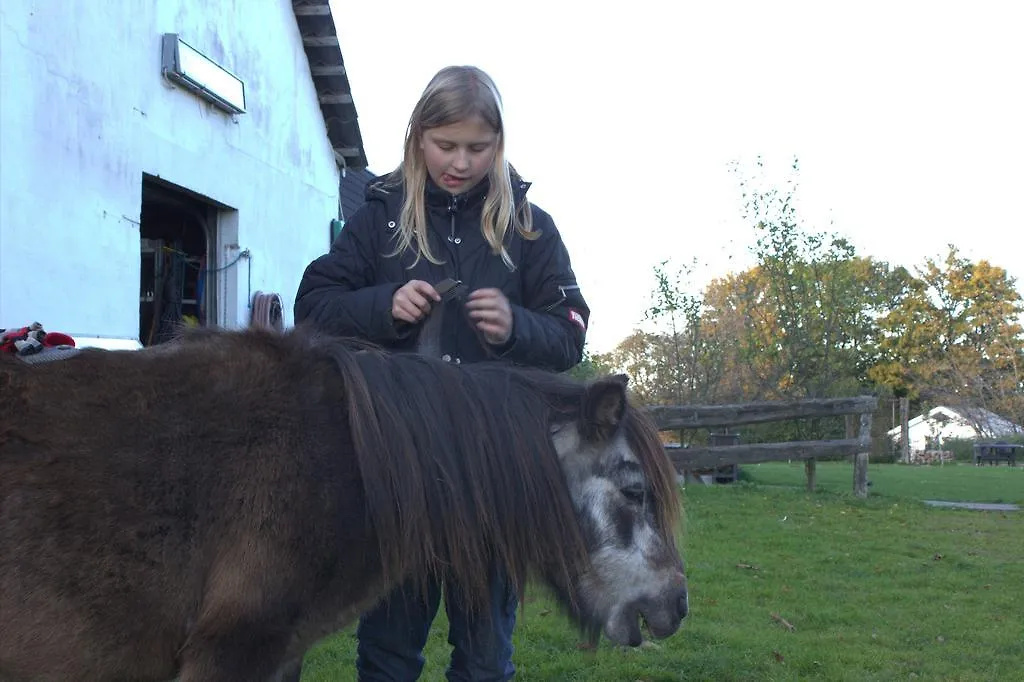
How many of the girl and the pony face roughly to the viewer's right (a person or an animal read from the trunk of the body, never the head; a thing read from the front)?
1

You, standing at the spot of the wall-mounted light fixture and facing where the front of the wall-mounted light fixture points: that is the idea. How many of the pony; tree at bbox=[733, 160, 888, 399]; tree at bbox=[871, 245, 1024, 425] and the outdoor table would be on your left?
3

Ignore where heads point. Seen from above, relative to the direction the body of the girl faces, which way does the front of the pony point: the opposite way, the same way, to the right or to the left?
to the left

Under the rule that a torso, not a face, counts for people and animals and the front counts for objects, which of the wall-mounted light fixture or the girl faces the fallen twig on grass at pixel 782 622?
the wall-mounted light fixture

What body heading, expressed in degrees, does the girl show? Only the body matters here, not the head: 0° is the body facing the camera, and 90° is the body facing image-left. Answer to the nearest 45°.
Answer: approximately 0°

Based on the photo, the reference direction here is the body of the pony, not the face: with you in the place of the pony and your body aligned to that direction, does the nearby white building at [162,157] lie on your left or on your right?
on your left

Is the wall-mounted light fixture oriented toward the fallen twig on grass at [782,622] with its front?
yes

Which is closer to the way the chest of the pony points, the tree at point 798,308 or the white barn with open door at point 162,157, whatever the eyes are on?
the tree

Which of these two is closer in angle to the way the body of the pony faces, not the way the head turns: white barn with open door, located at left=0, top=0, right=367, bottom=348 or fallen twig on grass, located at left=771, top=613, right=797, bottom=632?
the fallen twig on grass

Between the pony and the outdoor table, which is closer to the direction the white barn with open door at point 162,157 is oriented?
the pony

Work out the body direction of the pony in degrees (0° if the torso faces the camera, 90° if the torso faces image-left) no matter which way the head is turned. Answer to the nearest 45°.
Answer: approximately 270°

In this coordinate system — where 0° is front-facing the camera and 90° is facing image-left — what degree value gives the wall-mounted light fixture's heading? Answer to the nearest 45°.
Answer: approximately 315°

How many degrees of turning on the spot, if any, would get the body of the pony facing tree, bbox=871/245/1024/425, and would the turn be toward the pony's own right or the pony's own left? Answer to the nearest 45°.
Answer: approximately 45° to the pony's own left

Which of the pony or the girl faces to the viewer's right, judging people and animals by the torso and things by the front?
the pony

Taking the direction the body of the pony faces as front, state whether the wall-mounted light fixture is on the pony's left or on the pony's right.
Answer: on the pony's left
